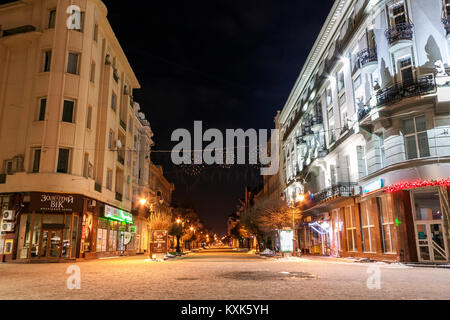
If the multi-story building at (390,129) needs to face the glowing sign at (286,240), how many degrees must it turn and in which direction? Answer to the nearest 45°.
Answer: approximately 90° to its right

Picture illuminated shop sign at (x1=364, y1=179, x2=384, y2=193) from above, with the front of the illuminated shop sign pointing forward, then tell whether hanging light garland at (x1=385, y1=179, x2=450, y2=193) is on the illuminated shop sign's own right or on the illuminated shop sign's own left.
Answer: on the illuminated shop sign's own left

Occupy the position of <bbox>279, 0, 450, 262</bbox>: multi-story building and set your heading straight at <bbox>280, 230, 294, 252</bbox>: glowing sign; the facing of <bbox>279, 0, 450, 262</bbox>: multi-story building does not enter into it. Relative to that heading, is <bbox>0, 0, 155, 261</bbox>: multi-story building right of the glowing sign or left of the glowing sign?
left

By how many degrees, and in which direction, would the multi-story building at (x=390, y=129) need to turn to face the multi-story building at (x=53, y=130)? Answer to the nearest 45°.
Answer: approximately 45° to its right

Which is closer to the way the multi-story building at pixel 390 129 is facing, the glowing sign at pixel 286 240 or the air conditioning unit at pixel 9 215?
the air conditioning unit

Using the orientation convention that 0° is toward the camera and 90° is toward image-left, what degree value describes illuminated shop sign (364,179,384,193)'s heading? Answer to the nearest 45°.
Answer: approximately 45°
